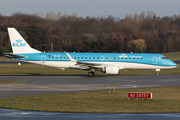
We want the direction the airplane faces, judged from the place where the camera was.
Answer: facing to the right of the viewer
